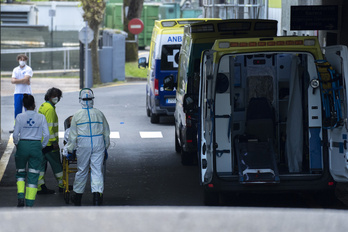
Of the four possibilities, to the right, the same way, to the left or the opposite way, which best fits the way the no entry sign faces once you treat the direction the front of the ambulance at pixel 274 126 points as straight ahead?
the opposite way

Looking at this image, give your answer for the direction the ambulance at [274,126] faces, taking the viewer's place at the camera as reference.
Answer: facing away from the viewer

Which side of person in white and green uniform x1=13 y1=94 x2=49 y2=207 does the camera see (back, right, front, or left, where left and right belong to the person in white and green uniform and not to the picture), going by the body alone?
back

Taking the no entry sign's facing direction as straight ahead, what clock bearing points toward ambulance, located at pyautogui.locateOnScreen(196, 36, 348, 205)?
The ambulance is roughly at 12 o'clock from the no entry sign.

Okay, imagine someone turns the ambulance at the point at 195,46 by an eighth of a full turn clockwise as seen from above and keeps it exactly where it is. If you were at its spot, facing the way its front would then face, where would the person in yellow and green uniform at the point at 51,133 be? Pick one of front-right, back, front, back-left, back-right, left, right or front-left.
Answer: back

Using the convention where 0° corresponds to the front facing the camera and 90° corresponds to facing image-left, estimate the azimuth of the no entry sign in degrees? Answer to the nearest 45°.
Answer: approximately 0°

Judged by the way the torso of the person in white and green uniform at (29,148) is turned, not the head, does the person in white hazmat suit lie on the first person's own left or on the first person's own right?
on the first person's own right

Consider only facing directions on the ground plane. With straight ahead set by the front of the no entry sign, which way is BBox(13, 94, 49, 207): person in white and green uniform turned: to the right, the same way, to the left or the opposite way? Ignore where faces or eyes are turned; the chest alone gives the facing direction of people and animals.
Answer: the opposite way
